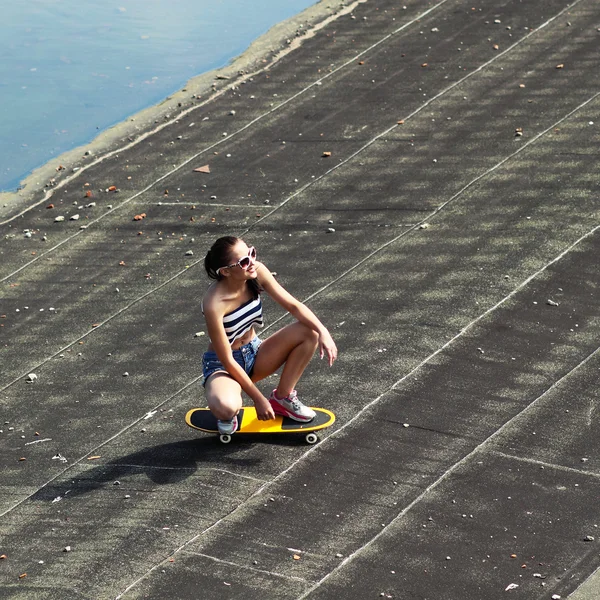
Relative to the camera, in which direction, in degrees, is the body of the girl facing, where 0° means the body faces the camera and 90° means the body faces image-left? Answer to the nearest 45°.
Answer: approximately 315°

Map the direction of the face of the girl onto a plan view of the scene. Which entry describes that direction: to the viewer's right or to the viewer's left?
to the viewer's right
